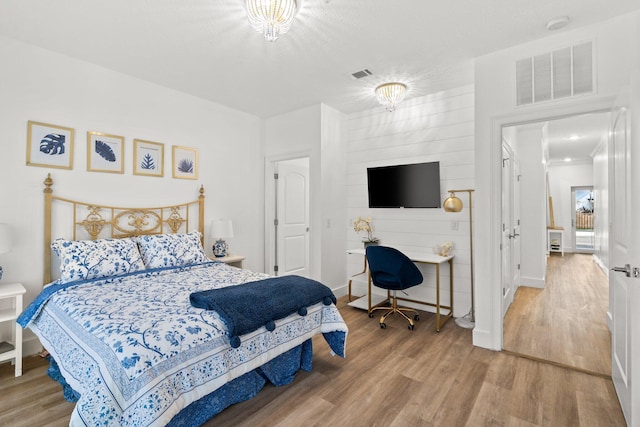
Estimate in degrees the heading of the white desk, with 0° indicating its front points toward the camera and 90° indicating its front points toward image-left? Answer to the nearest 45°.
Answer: approximately 45°

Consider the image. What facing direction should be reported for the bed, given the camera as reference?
facing the viewer and to the right of the viewer

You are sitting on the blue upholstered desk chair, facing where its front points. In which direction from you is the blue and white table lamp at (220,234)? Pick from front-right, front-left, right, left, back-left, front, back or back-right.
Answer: back-left

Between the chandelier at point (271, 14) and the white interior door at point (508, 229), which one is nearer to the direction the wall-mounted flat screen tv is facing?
the chandelier

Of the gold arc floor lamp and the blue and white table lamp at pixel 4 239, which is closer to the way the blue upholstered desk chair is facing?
the gold arc floor lamp

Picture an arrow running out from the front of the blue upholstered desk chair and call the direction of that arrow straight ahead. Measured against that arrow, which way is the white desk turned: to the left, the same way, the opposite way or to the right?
the opposite way

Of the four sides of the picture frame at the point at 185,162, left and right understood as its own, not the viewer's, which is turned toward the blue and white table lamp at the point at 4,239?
right
